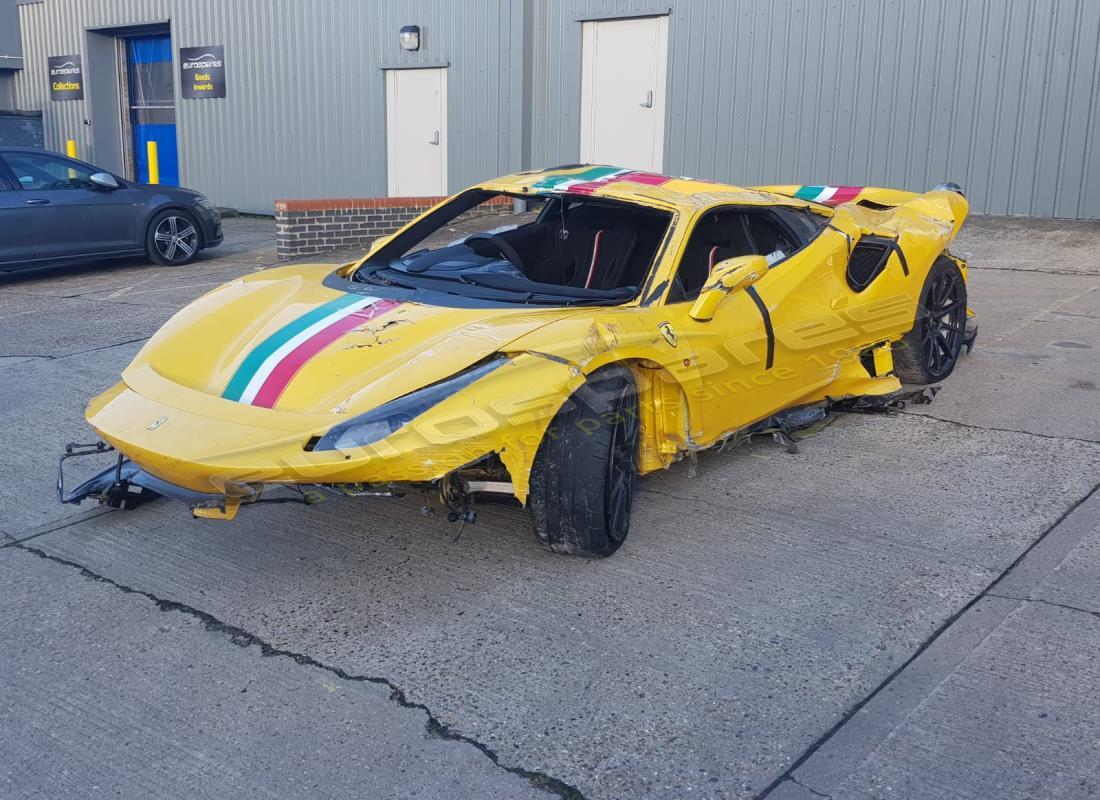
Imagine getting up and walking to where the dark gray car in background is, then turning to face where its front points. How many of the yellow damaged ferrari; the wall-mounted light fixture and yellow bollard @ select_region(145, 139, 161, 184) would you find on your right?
1

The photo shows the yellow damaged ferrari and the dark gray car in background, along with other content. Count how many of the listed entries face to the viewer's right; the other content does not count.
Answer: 1

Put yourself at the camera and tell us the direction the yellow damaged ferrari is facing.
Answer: facing the viewer and to the left of the viewer

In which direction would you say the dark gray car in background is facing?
to the viewer's right

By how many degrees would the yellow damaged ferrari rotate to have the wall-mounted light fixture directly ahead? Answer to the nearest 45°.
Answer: approximately 135° to its right

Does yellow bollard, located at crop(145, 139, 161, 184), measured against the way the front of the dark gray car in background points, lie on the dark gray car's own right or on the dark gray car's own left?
on the dark gray car's own left

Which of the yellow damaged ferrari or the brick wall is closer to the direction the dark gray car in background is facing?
the brick wall

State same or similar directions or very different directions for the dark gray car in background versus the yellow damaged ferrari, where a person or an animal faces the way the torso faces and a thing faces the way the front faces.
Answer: very different directions

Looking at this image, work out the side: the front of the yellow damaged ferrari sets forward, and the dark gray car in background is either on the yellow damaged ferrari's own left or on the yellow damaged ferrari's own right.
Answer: on the yellow damaged ferrari's own right

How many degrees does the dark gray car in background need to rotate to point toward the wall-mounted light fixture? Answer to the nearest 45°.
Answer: approximately 45° to its left

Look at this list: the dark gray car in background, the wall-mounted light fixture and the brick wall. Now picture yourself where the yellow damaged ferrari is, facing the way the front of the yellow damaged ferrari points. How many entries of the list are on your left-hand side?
0

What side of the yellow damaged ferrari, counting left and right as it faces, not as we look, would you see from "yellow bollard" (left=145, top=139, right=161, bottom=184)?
right

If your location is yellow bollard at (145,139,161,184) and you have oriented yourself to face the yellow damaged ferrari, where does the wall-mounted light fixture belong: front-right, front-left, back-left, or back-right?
front-left

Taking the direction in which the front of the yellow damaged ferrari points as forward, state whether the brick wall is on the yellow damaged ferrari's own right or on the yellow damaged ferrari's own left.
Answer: on the yellow damaged ferrari's own right

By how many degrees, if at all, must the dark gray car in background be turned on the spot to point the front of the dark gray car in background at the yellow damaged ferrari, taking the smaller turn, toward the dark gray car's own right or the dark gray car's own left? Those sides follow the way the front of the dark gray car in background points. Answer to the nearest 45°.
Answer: approximately 90° to the dark gray car's own right
